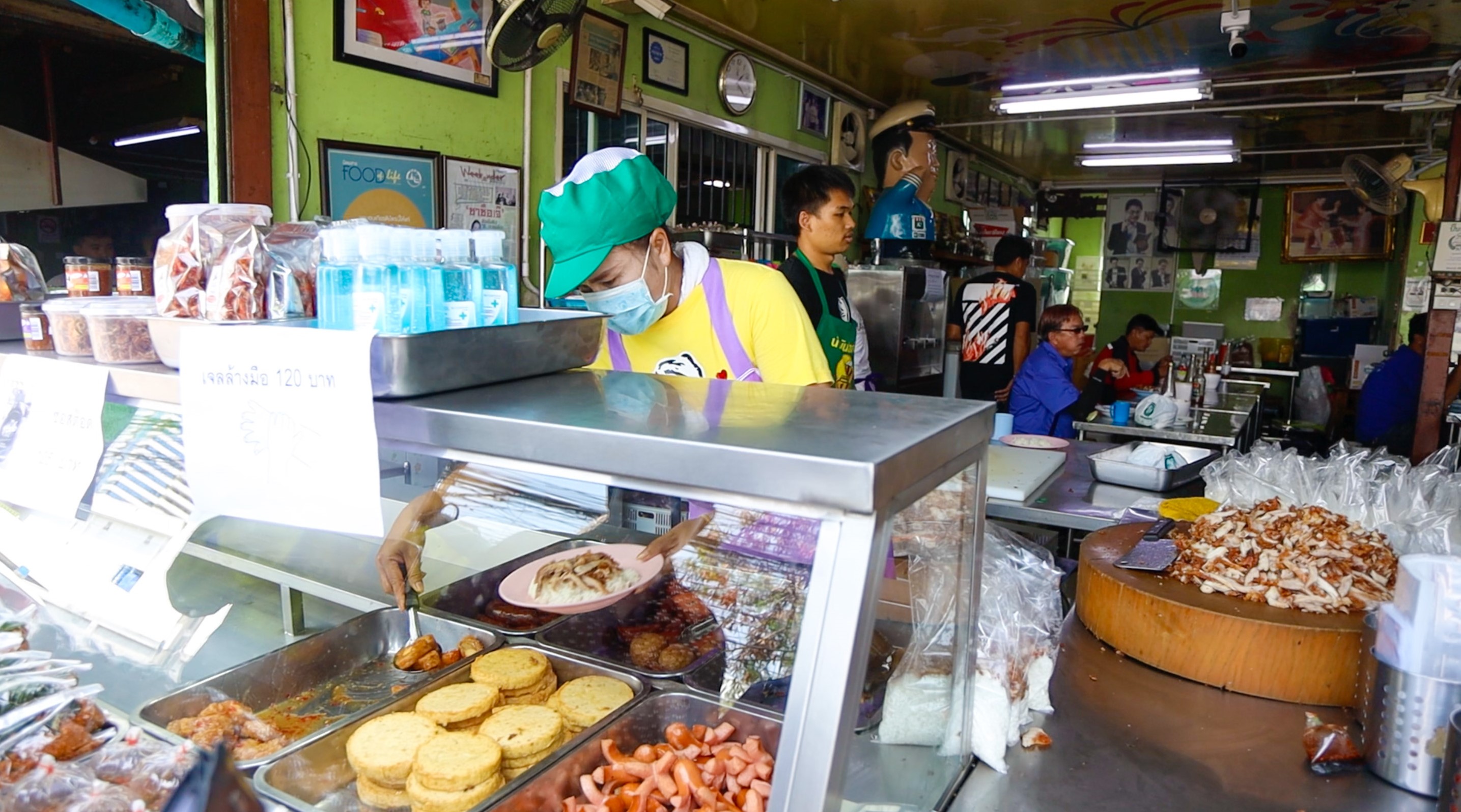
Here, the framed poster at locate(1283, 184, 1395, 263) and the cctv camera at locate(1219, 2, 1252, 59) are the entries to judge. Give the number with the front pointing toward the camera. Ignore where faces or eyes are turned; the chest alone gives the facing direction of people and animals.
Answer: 2

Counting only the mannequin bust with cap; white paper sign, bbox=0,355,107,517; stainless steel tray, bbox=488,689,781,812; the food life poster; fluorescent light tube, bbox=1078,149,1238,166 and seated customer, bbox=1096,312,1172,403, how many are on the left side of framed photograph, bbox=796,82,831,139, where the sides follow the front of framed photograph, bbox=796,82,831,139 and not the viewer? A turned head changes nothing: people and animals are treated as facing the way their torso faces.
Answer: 3

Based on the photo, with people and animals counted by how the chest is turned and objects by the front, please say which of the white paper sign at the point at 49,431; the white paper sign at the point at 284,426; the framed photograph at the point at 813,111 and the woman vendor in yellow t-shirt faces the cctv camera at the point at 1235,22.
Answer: the framed photograph

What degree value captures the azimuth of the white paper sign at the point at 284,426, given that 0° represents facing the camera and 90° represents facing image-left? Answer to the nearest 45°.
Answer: approximately 0°

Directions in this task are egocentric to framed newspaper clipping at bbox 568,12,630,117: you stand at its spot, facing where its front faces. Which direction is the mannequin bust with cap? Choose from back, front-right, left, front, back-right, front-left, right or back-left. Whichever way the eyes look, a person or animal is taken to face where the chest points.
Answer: left

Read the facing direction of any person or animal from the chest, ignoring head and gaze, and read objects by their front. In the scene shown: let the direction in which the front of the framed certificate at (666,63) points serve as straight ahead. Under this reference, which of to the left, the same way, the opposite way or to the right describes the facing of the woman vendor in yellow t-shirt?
to the right

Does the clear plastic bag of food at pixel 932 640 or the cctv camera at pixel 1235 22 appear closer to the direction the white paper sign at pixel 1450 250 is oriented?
the clear plastic bag of food

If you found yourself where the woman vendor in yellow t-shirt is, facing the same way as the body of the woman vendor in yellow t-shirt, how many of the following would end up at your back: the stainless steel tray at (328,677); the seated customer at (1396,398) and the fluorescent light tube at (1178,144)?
2
